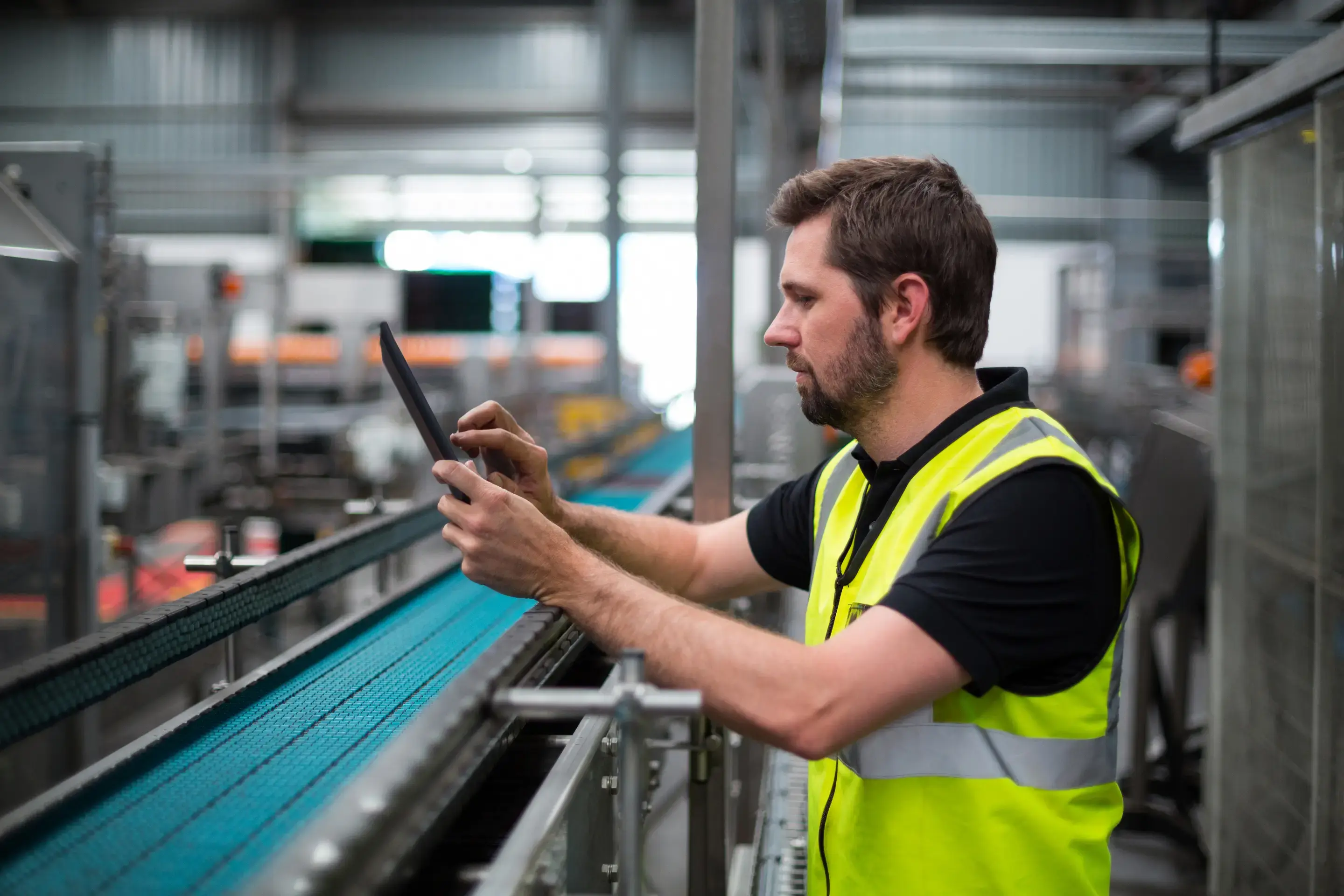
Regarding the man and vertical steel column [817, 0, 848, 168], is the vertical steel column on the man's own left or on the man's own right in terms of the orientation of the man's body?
on the man's own right

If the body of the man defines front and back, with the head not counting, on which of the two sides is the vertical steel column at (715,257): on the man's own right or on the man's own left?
on the man's own right

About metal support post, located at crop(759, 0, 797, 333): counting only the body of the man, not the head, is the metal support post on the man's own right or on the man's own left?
on the man's own right

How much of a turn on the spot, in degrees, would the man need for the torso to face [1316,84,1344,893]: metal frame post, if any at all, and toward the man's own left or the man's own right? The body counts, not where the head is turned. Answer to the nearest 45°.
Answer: approximately 135° to the man's own right

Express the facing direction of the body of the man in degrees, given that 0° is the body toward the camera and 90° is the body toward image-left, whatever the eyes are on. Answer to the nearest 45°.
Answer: approximately 90°
